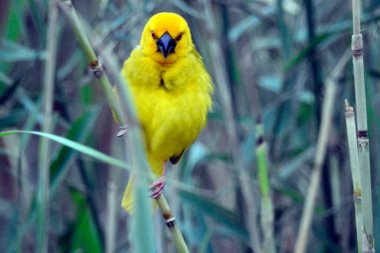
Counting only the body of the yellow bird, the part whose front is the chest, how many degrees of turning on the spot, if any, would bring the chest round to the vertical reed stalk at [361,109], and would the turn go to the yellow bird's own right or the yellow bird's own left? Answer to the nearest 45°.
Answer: approximately 45° to the yellow bird's own left

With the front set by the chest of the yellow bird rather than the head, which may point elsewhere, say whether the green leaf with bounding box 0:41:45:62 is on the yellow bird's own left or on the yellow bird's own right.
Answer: on the yellow bird's own right

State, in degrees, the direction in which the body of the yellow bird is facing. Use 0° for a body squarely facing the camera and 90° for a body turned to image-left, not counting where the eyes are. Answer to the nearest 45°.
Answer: approximately 0°

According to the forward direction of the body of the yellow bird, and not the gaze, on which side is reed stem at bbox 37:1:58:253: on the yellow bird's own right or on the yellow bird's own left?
on the yellow bird's own right

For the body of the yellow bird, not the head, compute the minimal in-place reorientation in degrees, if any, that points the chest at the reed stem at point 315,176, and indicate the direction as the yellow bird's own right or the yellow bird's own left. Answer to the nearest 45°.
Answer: approximately 90° to the yellow bird's own left

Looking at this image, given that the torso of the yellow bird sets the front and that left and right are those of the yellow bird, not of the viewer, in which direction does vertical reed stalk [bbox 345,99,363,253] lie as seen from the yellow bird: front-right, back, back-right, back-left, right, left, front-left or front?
front-left
